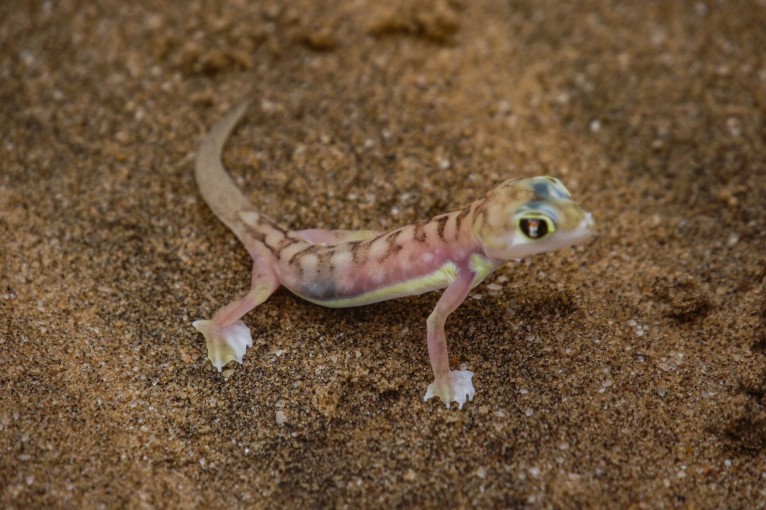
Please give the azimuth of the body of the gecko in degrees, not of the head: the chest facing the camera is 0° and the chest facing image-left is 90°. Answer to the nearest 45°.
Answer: approximately 270°
